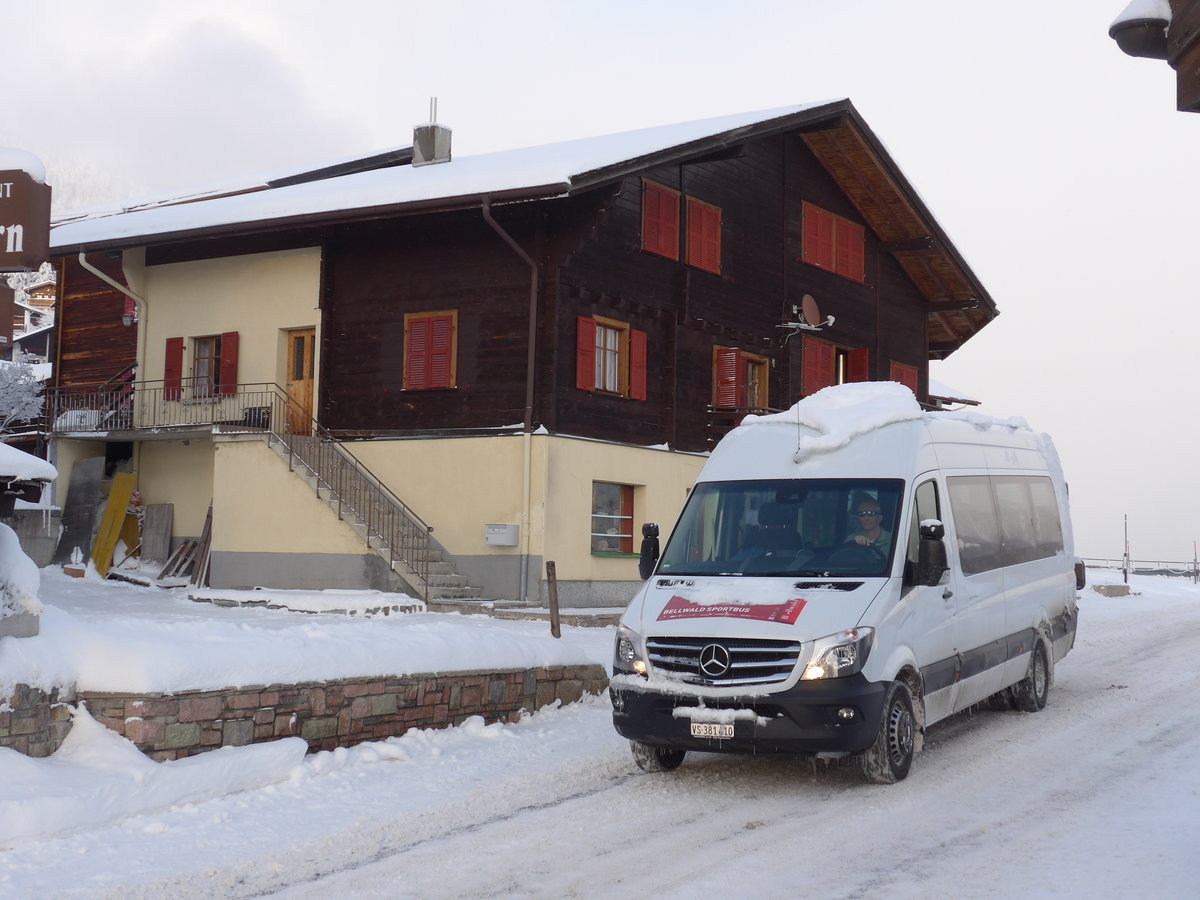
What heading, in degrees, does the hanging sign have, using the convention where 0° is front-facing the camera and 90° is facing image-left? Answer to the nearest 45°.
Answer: approximately 0°

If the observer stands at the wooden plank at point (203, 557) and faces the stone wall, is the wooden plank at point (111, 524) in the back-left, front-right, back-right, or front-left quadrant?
back-right

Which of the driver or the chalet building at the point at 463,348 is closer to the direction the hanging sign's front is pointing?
the driver

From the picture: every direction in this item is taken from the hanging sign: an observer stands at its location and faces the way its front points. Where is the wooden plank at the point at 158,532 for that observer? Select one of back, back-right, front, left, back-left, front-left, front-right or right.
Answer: back

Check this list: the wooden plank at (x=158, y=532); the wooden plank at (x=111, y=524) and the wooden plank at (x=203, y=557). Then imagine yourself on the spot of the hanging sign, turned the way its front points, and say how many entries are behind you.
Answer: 3

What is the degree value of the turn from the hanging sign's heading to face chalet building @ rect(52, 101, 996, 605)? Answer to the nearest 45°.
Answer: approximately 135° to its left

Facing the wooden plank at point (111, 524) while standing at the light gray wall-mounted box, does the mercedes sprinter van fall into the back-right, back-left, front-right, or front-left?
back-left

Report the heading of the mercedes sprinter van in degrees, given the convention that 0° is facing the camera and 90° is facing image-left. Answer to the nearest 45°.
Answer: approximately 45°

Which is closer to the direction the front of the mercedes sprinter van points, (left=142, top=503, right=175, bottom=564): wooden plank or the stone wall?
the stone wall

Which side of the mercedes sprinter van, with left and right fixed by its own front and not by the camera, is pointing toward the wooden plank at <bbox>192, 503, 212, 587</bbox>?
right

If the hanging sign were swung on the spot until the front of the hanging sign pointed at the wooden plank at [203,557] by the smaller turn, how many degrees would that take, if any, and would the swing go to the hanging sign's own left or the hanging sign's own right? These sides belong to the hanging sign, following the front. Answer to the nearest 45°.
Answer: approximately 180°
